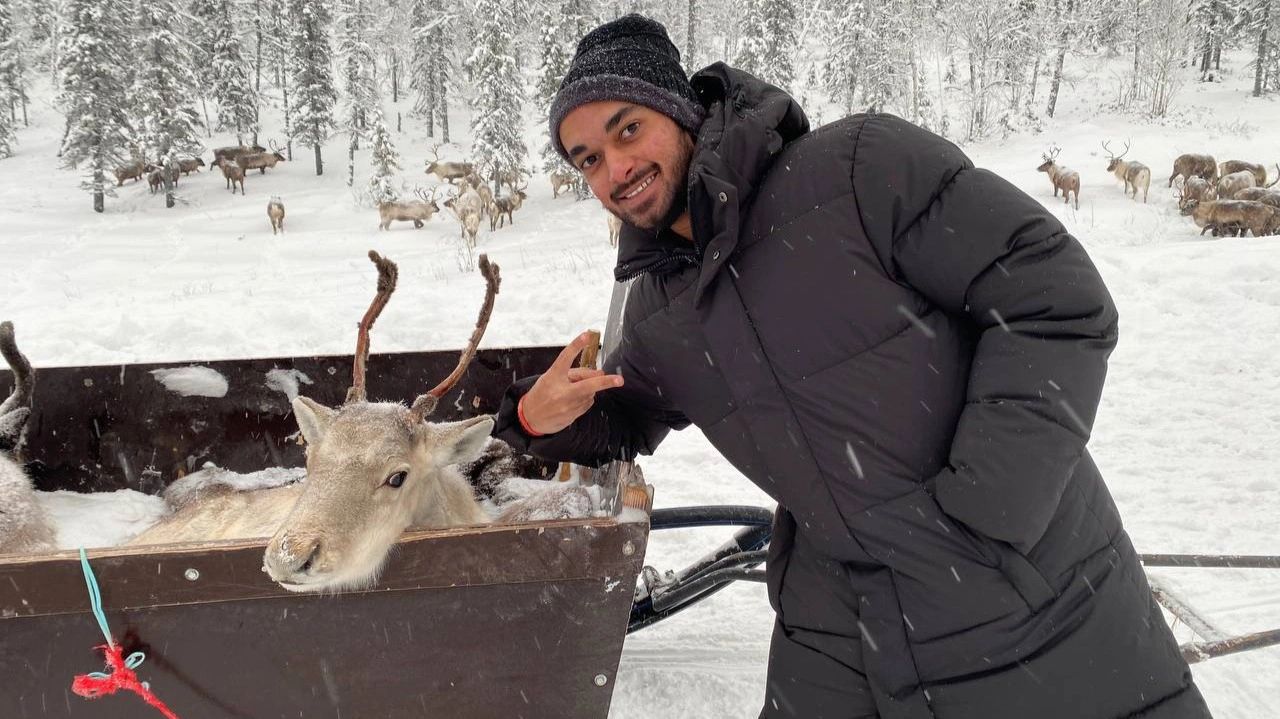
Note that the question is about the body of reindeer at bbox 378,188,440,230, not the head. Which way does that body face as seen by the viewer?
to the viewer's right

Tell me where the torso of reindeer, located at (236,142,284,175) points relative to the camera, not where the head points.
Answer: to the viewer's right

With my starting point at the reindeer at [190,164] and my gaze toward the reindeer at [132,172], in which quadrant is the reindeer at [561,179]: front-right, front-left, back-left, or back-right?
back-left

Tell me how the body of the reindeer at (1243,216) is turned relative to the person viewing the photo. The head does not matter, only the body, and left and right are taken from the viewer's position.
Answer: facing to the left of the viewer

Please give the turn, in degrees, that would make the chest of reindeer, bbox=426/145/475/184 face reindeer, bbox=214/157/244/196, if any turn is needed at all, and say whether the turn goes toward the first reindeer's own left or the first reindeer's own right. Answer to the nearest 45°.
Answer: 0° — it already faces it

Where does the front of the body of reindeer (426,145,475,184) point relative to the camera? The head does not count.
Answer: to the viewer's left

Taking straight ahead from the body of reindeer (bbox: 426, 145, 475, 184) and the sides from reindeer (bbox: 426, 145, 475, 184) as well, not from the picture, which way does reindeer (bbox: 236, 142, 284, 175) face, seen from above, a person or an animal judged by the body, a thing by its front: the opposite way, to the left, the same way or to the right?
the opposite way
